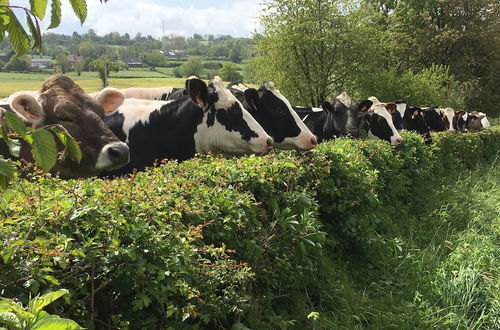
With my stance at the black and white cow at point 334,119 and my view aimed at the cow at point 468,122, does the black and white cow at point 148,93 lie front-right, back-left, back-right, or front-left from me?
back-left

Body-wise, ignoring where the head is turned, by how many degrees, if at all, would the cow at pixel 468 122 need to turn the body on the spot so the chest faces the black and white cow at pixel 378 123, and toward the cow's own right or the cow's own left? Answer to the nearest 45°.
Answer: approximately 45° to the cow's own right

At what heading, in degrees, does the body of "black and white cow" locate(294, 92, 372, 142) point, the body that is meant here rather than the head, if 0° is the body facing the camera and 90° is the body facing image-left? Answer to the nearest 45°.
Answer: approximately 315°

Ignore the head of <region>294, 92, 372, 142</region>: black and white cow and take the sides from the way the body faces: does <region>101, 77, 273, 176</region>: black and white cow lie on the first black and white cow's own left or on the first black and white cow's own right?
on the first black and white cow's own right

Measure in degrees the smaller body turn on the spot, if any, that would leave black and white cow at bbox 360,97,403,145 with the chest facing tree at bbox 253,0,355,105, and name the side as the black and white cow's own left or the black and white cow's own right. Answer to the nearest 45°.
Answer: approximately 135° to the black and white cow's own left

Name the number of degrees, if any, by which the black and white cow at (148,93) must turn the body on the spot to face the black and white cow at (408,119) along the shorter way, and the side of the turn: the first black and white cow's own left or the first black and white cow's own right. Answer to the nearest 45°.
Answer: approximately 45° to the first black and white cow's own left

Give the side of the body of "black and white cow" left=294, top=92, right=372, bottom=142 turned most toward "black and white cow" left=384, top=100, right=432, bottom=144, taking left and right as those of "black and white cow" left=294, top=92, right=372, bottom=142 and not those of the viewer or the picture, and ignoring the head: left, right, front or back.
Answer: left

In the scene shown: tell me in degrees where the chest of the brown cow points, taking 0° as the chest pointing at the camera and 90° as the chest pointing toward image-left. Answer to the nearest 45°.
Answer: approximately 315°

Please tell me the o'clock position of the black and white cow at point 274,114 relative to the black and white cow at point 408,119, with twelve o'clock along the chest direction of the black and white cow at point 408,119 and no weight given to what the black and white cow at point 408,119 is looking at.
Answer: the black and white cow at point 274,114 is roughly at 2 o'clock from the black and white cow at point 408,119.

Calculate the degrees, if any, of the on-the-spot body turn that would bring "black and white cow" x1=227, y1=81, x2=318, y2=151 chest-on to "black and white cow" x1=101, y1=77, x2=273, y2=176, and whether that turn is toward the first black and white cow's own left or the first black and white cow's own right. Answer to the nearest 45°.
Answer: approximately 135° to the first black and white cow's own right

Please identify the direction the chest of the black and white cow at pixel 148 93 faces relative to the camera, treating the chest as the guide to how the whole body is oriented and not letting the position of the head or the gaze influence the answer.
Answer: to the viewer's right

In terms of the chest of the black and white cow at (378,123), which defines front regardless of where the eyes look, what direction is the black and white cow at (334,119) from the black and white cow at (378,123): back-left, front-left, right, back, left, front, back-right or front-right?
right

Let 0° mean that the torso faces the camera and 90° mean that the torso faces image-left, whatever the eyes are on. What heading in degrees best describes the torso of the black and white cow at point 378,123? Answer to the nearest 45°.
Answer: approximately 315°
